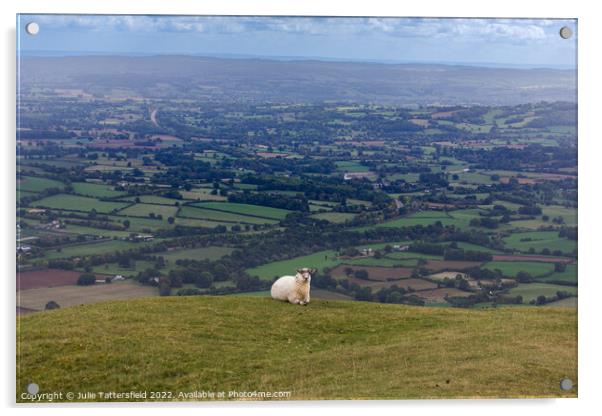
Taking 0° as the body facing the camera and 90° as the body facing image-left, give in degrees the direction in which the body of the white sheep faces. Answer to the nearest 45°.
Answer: approximately 315°

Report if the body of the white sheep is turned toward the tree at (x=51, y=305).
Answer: no
